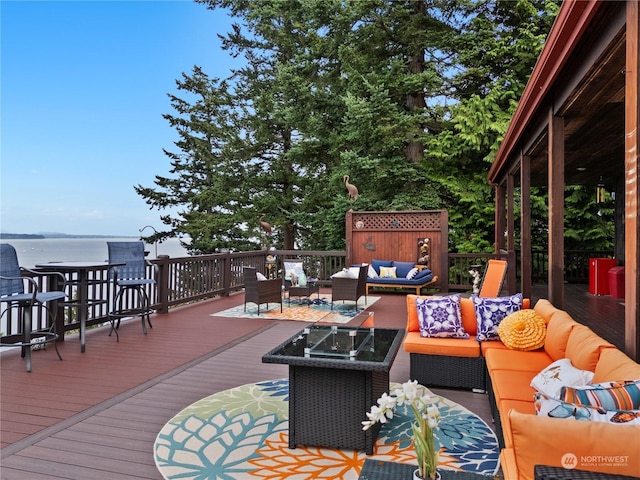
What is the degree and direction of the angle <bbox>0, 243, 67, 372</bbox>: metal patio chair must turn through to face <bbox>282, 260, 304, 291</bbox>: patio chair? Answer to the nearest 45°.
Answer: approximately 90° to its left

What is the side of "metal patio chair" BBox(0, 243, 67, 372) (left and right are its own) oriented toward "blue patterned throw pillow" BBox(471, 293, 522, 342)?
front

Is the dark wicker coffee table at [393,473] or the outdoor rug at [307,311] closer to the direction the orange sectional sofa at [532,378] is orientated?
the dark wicker coffee table

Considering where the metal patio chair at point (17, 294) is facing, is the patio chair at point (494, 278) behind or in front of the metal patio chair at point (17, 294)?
in front

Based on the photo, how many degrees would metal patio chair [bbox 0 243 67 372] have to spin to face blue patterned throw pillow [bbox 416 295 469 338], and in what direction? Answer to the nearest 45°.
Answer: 0° — it already faces it

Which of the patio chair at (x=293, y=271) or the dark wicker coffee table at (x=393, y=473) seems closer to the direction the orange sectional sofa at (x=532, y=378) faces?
the dark wicker coffee table

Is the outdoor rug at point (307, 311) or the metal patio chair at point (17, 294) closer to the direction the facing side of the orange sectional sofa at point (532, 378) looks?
the metal patio chair

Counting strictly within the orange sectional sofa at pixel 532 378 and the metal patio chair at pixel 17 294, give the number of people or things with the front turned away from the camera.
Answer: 0

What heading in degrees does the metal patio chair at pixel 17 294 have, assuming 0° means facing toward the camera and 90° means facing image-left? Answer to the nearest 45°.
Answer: approximately 315°

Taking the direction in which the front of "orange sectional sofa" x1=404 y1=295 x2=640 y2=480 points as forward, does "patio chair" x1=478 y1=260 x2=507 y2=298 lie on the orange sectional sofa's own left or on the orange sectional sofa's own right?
on the orange sectional sofa's own right

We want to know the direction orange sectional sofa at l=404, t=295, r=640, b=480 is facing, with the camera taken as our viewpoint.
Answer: facing the viewer and to the left of the viewer

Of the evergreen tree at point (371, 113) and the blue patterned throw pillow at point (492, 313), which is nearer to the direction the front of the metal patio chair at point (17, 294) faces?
the blue patterned throw pillow

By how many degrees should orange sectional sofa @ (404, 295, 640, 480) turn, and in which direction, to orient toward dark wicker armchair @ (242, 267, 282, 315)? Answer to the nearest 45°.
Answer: approximately 90° to its right
